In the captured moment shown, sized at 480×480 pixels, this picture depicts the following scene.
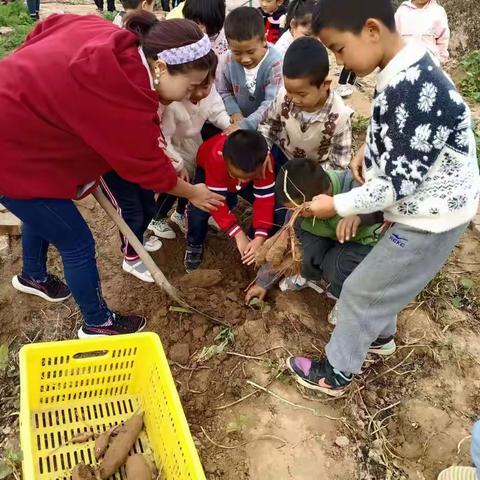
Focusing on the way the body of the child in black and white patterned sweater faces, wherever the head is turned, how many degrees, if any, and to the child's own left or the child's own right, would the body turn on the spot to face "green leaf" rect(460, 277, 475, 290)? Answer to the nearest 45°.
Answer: approximately 135° to the child's own right

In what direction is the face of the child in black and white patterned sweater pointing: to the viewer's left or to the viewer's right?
to the viewer's left

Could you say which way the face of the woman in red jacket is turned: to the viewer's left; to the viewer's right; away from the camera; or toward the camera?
to the viewer's right

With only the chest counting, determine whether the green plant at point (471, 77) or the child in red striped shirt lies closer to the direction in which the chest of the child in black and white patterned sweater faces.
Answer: the child in red striped shirt

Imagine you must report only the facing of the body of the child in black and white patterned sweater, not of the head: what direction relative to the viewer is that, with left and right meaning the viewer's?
facing to the left of the viewer

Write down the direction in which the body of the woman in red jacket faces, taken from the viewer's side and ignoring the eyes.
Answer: to the viewer's right

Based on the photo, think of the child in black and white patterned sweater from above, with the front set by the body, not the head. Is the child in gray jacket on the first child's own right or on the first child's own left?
on the first child's own right
